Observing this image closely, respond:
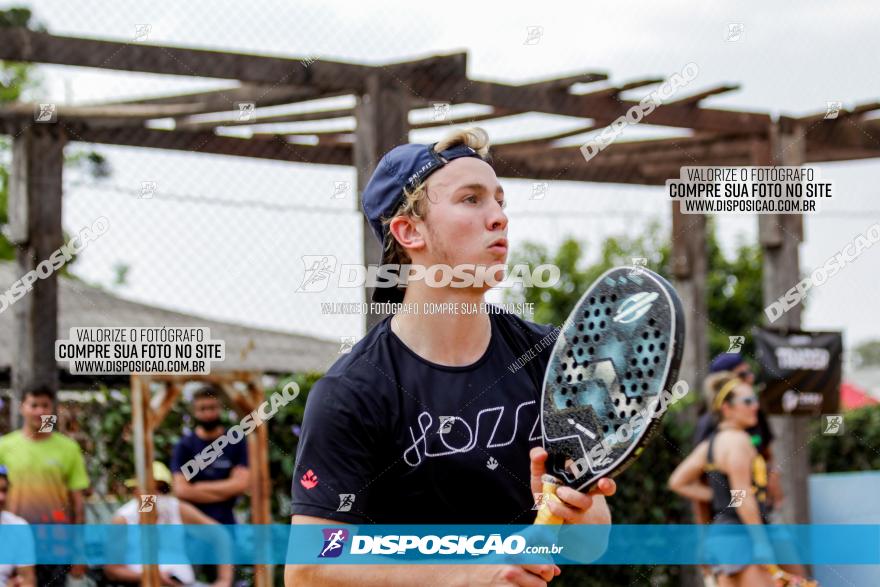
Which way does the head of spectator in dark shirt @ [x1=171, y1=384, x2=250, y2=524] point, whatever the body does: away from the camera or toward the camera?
toward the camera

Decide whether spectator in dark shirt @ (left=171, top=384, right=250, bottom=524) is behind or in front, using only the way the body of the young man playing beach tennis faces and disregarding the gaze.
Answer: behind

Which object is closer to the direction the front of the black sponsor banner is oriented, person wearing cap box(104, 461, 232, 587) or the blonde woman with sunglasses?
the blonde woman with sunglasses

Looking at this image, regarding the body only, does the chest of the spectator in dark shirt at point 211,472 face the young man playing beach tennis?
yes

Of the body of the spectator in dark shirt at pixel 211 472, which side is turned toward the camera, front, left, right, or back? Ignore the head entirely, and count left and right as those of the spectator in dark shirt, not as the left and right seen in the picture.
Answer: front

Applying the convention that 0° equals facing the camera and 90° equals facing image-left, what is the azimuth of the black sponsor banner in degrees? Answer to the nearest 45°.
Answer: approximately 0°

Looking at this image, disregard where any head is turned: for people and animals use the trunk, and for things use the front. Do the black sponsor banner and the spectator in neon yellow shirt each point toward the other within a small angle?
no

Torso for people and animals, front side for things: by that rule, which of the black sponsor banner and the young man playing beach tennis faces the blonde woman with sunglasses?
the black sponsor banner

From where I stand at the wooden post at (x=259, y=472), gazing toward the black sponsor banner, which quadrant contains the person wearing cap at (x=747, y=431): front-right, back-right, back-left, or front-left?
front-right

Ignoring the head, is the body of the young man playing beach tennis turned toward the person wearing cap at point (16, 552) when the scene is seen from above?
no

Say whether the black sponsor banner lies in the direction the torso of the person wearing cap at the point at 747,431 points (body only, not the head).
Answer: no

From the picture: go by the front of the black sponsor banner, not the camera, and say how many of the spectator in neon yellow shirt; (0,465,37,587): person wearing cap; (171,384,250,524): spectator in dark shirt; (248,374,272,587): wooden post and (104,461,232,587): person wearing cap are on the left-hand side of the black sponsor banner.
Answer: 0

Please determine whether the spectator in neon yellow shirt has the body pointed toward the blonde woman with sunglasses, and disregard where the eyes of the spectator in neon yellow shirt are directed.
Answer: no

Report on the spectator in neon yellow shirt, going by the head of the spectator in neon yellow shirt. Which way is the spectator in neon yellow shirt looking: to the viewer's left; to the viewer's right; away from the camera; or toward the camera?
toward the camera

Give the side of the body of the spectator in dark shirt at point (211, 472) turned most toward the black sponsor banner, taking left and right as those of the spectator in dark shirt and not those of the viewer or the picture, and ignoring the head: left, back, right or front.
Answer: left
